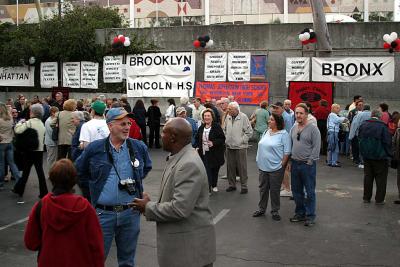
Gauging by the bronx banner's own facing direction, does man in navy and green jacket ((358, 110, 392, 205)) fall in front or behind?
in front

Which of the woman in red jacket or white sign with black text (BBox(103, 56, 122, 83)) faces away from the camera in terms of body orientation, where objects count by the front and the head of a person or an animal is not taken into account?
the woman in red jacket

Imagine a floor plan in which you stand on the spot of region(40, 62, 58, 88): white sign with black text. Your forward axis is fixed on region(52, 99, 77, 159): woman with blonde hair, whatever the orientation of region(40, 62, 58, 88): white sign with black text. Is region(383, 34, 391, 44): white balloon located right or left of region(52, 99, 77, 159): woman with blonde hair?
left

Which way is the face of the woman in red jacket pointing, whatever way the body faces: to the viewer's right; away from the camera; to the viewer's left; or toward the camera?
away from the camera

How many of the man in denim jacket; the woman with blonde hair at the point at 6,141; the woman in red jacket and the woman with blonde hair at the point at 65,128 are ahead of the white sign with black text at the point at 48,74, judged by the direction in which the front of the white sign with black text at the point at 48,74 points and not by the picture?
4

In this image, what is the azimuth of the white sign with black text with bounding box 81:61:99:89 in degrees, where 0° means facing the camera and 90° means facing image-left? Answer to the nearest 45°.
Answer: approximately 0°

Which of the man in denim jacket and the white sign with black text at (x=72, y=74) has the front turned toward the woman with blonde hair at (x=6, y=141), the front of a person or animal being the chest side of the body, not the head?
the white sign with black text

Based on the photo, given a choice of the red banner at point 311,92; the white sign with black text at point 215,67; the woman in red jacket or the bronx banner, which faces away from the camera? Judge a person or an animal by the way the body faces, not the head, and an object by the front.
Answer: the woman in red jacket

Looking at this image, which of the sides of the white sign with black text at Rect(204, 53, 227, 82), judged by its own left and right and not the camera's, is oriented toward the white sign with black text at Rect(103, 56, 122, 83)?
right

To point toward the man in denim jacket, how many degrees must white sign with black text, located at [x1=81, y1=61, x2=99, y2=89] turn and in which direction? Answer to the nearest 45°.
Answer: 0° — it already faces them

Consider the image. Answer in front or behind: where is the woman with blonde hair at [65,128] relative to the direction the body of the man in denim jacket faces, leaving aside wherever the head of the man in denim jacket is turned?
behind

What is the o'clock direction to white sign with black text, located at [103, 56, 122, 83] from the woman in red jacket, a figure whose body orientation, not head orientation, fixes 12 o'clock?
The white sign with black text is roughly at 12 o'clock from the woman in red jacket.

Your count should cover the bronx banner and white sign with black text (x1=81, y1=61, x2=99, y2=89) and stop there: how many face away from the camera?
0
